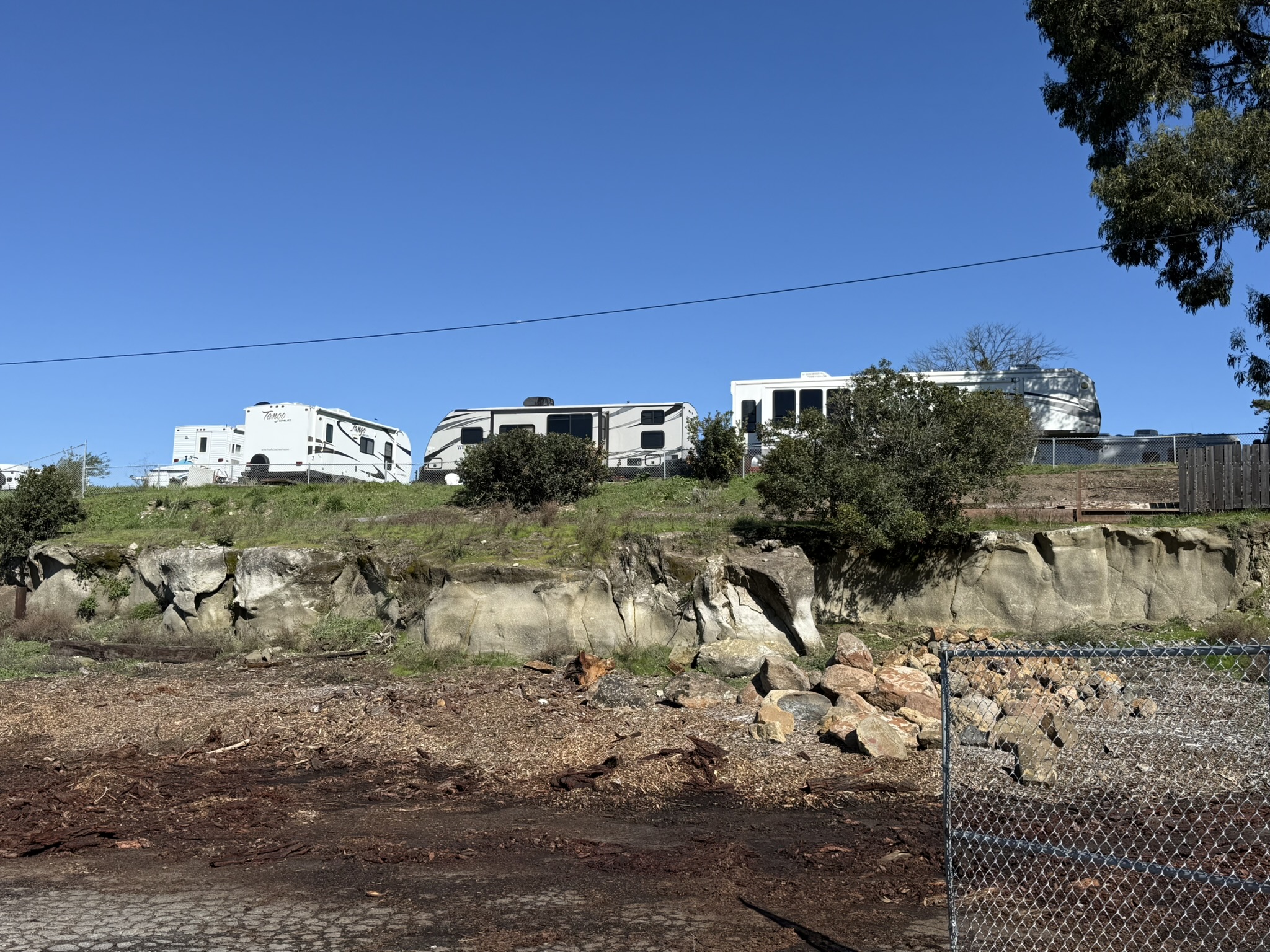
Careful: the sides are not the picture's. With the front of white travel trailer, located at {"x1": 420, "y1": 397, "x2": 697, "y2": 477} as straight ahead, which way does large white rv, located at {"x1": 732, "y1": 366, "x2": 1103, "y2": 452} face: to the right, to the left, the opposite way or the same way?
the opposite way

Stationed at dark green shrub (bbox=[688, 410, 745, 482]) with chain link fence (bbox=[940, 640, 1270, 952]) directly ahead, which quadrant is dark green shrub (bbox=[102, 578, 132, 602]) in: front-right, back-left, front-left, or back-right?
front-right

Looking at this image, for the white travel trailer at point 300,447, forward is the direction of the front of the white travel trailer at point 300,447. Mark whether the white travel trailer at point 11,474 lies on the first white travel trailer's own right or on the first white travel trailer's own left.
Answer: on the first white travel trailer's own left

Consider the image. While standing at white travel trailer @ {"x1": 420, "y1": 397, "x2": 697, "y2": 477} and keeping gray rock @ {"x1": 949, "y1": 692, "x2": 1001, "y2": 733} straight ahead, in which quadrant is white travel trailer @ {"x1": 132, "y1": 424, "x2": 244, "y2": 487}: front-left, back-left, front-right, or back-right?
back-right

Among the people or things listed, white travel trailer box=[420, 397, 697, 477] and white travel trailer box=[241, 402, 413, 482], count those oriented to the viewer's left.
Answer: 1

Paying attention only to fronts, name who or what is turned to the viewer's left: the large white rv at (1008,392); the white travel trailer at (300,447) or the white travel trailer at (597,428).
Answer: the white travel trailer at (597,428)

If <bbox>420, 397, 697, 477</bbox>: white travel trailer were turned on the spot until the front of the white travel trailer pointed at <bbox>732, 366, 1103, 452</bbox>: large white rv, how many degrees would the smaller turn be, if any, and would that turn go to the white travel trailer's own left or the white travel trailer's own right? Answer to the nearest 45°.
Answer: approximately 180°

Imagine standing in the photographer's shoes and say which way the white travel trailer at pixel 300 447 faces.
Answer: facing away from the viewer and to the right of the viewer

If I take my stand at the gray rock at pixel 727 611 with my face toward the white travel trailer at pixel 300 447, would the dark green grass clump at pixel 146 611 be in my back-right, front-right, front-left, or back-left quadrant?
front-left

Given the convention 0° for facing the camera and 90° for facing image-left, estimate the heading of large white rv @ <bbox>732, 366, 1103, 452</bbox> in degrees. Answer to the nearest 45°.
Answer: approximately 270°

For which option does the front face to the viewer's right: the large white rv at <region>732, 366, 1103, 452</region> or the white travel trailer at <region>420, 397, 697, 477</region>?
the large white rv

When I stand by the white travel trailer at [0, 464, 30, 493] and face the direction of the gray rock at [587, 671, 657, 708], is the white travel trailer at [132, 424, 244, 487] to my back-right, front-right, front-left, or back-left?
front-left

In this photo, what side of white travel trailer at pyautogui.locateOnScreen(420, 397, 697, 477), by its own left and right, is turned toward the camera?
left

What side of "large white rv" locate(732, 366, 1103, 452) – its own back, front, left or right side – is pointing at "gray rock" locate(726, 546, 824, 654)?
right

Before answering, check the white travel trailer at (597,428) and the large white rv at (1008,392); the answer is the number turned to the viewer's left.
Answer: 1
